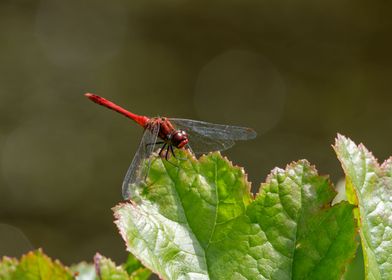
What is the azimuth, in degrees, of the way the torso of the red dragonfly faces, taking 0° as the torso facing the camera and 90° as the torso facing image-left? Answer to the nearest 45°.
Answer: approximately 315°

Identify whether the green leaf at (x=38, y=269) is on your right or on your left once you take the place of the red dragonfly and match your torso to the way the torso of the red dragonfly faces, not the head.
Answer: on your right
